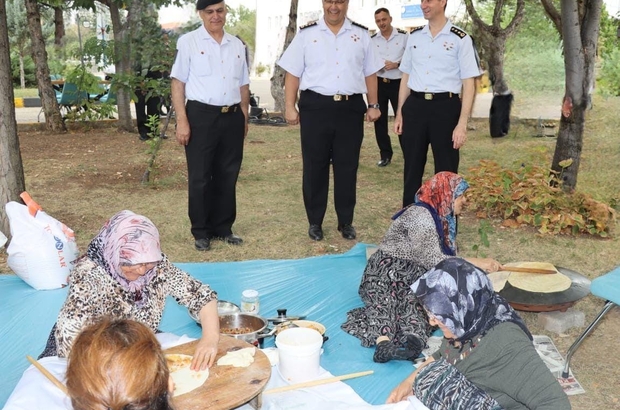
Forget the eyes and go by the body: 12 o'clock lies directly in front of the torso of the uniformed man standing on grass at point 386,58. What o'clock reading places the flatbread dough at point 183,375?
The flatbread dough is roughly at 12 o'clock from the uniformed man standing on grass.

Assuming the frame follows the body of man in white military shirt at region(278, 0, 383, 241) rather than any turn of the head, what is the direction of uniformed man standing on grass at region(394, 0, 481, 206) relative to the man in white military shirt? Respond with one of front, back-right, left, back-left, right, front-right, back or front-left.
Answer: left

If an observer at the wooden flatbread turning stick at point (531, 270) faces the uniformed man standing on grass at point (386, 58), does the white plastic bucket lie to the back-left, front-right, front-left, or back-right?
back-left

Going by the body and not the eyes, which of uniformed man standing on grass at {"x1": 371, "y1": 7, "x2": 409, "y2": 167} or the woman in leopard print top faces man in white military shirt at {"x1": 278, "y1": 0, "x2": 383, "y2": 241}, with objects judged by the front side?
the uniformed man standing on grass

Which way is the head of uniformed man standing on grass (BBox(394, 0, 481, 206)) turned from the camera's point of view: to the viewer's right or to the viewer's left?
to the viewer's left

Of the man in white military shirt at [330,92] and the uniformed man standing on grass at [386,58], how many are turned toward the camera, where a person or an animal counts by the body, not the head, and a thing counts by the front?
2
